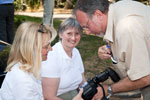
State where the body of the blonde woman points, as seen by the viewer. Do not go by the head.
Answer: to the viewer's right

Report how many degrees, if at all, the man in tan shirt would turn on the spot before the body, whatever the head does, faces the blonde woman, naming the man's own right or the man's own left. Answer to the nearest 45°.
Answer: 0° — they already face them

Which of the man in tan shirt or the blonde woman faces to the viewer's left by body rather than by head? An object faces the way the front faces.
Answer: the man in tan shirt

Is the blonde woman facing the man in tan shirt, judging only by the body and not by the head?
yes

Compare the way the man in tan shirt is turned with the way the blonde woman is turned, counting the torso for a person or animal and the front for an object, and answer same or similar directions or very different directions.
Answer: very different directions

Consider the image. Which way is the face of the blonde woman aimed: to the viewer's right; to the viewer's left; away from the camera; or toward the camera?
to the viewer's right

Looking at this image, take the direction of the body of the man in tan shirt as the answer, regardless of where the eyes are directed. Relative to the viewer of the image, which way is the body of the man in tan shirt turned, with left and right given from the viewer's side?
facing to the left of the viewer

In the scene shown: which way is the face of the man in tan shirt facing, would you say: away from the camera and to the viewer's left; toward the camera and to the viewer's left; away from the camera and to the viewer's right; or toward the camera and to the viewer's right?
toward the camera and to the viewer's left

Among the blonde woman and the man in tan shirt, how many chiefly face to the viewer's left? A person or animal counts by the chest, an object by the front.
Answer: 1
